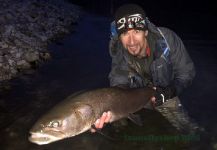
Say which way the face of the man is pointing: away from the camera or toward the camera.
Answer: toward the camera

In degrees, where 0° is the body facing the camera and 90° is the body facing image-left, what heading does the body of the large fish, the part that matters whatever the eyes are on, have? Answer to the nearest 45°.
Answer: approximately 45°

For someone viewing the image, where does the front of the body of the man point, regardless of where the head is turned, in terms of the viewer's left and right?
facing the viewer and to the left of the viewer
